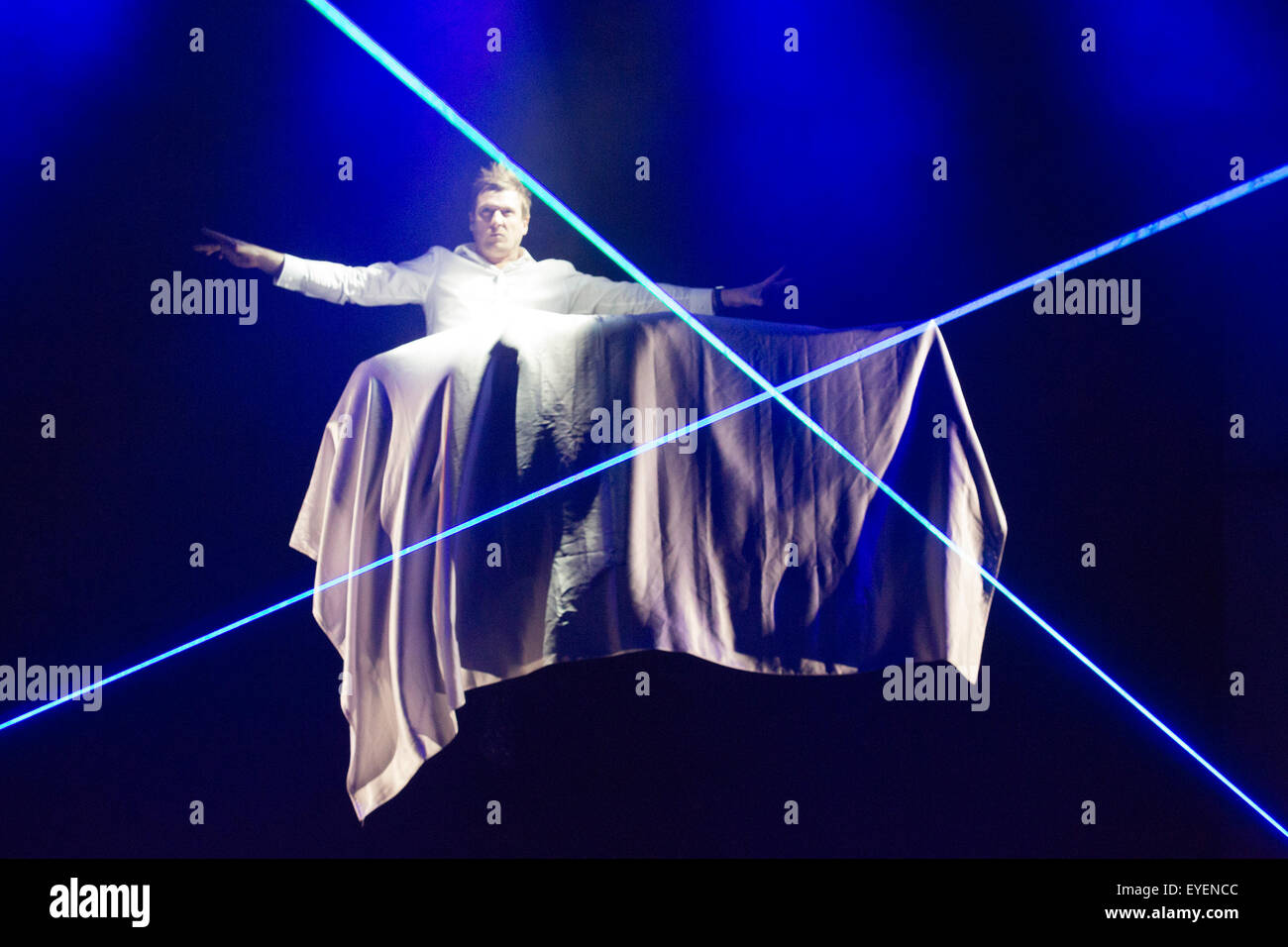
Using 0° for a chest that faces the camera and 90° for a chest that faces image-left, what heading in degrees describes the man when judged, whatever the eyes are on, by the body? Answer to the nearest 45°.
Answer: approximately 0°
